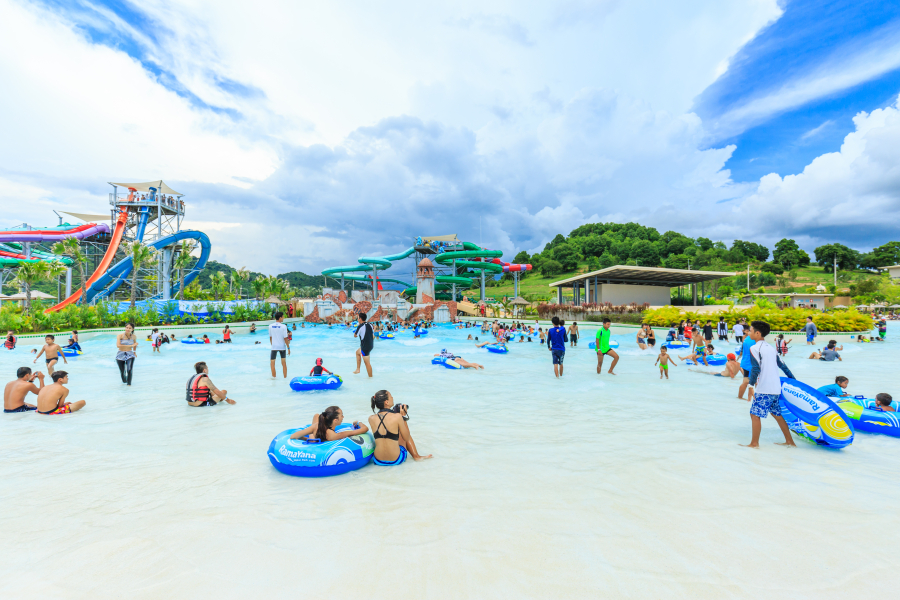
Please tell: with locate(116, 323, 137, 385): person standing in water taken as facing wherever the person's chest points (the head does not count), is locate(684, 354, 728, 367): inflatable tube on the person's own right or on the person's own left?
on the person's own left

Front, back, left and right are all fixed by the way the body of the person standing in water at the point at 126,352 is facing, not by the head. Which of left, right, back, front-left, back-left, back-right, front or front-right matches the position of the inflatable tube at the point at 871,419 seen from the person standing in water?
front-left

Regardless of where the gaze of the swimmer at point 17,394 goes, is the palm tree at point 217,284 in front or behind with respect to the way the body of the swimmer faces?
in front

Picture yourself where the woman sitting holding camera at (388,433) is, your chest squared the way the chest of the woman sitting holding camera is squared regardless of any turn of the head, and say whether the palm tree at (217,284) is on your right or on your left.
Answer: on your left

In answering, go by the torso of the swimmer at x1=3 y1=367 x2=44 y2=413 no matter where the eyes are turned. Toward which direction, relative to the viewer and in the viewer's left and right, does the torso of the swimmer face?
facing away from the viewer and to the right of the viewer

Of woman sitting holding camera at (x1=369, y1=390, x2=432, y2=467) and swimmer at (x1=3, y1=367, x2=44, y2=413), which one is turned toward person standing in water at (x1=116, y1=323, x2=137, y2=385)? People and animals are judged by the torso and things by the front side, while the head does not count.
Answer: the swimmer

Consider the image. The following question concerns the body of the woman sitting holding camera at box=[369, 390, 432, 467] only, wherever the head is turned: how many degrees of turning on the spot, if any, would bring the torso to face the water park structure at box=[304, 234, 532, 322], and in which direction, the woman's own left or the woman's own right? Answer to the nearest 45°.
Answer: approximately 45° to the woman's own left

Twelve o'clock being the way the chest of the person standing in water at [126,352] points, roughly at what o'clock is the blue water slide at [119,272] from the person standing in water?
The blue water slide is roughly at 6 o'clock from the person standing in water.

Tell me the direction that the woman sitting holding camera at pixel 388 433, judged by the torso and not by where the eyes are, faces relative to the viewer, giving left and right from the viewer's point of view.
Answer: facing away from the viewer and to the right of the viewer

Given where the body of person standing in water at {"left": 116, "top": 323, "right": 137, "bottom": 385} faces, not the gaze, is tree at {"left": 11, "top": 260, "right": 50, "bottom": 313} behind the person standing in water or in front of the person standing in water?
behind

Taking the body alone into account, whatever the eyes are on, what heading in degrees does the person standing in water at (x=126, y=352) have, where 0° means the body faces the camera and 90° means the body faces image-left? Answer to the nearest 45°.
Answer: approximately 0°

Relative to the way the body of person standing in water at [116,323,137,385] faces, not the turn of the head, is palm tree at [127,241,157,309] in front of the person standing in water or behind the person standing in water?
behind
